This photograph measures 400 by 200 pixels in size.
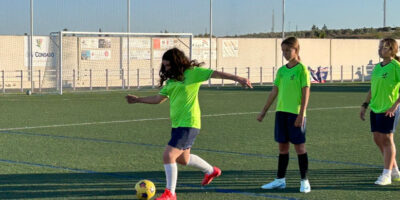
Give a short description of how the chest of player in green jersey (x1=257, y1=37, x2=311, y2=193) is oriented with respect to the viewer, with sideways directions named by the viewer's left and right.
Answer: facing the viewer and to the left of the viewer

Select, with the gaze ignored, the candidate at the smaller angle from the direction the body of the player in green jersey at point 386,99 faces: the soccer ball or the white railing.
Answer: the soccer ball

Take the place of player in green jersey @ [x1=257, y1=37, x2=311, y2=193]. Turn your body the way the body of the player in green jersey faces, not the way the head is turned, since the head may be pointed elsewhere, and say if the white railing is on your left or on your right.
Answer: on your right

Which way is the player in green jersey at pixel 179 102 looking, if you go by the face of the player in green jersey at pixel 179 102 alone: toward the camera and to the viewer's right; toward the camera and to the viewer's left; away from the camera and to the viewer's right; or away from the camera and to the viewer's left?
toward the camera and to the viewer's left

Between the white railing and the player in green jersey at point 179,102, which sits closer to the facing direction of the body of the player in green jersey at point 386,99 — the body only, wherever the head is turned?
the player in green jersey

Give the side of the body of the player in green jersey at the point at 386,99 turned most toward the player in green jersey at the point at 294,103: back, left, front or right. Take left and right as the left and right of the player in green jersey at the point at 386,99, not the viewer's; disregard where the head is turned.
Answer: front

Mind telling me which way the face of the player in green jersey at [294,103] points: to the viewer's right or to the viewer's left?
to the viewer's left

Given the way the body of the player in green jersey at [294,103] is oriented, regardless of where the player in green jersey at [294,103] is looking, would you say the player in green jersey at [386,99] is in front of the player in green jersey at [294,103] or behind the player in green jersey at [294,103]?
behind

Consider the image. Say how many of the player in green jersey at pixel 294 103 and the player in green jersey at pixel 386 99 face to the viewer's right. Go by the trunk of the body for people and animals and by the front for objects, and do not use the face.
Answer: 0
